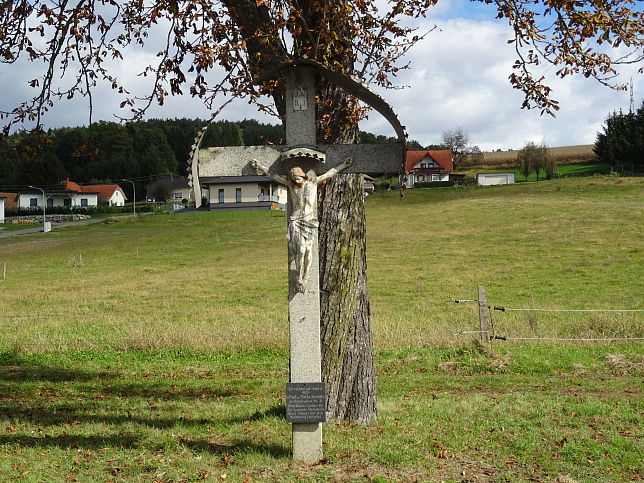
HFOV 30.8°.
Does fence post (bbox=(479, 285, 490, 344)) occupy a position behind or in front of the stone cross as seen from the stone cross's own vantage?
behind

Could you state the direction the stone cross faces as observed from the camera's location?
facing the viewer
